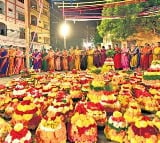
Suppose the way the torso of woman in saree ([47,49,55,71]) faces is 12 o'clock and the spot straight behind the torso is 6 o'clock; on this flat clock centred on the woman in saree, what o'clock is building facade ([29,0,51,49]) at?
The building facade is roughly at 6 o'clock from the woman in saree.

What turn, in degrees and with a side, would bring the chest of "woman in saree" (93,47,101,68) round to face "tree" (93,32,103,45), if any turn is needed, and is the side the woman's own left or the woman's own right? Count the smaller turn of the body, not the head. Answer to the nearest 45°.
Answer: approximately 180°

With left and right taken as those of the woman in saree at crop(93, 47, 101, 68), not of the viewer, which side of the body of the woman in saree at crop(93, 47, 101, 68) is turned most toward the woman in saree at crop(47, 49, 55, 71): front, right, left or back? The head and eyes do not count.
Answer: right

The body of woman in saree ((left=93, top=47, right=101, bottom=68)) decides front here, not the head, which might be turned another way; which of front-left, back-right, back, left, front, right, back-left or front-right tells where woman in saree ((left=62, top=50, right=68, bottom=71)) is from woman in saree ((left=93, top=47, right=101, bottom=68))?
right

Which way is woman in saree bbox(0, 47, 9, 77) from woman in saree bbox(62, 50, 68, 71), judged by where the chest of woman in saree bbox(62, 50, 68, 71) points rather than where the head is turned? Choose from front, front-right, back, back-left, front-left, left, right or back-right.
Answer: front-right

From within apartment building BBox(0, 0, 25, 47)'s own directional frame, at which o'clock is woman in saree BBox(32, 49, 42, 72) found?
The woman in saree is roughly at 1 o'clock from the apartment building.

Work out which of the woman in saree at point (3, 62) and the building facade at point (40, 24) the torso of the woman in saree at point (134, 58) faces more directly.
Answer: the woman in saree

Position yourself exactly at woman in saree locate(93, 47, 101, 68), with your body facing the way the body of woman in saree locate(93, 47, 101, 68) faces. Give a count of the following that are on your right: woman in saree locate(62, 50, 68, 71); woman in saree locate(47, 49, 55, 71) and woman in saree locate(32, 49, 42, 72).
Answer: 3

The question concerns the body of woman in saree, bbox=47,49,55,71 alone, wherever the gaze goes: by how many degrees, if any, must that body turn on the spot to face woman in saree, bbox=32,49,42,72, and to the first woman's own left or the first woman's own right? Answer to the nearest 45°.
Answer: approximately 90° to the first woman's own right

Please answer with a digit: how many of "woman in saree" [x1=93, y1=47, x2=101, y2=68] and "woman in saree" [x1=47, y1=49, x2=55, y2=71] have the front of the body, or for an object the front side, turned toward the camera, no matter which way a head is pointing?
2

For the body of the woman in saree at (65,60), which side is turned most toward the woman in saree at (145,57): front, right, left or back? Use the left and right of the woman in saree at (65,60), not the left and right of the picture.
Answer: left
